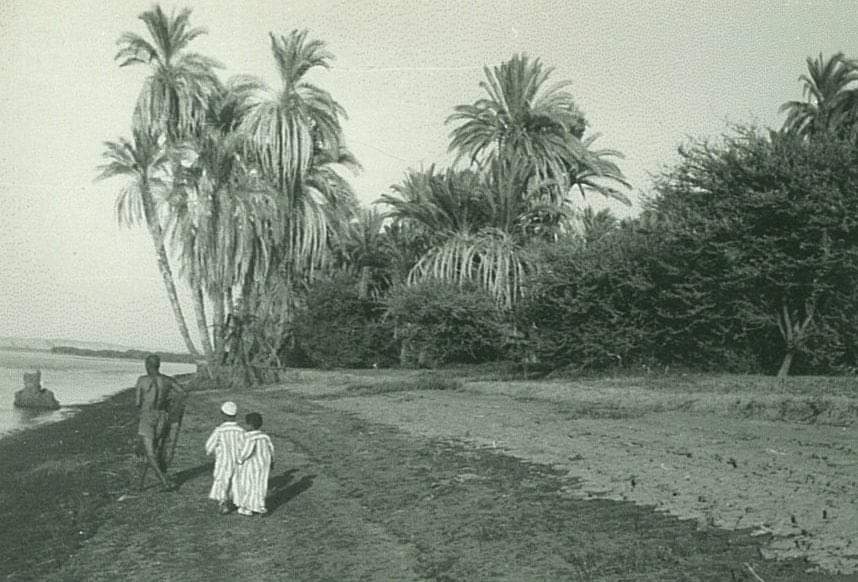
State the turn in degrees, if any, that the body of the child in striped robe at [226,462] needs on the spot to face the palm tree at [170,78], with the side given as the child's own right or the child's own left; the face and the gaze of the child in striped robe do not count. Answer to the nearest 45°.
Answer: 0° — they already face it

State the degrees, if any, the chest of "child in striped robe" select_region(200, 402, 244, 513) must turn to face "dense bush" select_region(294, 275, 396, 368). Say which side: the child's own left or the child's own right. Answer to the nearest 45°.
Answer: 0° — they already face it

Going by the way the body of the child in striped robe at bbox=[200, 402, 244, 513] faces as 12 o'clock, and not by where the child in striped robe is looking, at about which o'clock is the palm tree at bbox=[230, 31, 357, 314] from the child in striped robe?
The palm tree is roughly at 12 o'clock from the child in striped robe.

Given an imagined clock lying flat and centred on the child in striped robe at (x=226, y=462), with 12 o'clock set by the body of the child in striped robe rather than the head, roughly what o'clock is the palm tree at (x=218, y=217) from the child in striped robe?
The palm tree is roughly at 12 o'clock from the child in striped robe.

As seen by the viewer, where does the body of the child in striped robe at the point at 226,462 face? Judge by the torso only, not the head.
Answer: away from the camera
